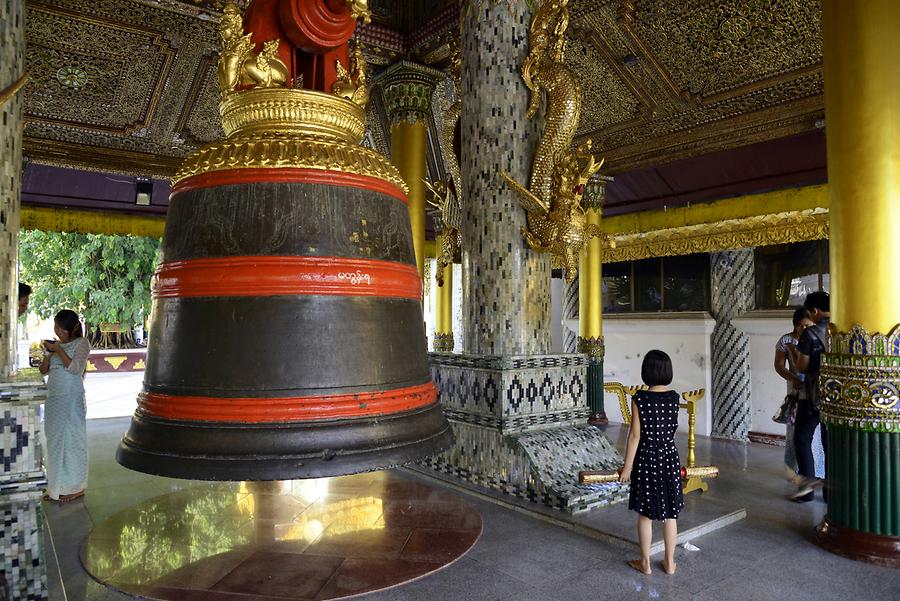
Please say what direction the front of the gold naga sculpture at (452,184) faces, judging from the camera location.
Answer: facing to the left of the viewer

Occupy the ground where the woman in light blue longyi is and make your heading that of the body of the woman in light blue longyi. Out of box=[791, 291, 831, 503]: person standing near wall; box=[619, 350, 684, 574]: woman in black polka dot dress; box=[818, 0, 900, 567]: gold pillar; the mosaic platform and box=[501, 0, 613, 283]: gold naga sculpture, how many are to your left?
5

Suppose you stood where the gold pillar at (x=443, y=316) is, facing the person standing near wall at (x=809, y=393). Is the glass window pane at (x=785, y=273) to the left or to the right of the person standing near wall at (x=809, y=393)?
left

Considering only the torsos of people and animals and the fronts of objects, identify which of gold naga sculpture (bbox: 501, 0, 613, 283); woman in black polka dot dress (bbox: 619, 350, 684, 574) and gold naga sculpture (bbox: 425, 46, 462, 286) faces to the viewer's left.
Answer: gold naga sculpture (bbox: 425, 46, 462, 286)

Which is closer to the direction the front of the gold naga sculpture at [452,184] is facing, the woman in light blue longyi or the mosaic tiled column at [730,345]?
the woman in light blue longyi

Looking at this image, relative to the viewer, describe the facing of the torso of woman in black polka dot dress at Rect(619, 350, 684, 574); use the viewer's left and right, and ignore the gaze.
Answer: facing away from the viewer

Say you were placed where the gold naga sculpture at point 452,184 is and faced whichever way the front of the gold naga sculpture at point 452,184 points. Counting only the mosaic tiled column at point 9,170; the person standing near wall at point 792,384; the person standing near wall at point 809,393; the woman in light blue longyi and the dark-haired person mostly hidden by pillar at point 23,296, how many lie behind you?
2

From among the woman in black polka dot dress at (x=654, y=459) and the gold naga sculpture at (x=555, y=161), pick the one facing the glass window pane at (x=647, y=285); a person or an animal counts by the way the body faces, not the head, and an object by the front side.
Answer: the woman in black polka dot dress

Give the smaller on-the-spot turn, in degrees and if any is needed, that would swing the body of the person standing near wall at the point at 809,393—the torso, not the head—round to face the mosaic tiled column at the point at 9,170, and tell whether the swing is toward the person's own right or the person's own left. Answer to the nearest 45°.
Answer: approximately 45° to the person's own left

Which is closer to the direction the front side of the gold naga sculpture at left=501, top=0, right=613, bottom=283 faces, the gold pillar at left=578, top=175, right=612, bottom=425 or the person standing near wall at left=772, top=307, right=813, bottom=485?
the person standing near wall

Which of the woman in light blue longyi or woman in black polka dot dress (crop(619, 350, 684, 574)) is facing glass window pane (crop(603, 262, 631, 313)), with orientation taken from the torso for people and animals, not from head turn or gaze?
the woman in black polka dot dress

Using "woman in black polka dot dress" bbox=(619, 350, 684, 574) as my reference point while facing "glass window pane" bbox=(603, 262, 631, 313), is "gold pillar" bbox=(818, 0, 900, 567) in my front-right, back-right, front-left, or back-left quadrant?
front-right

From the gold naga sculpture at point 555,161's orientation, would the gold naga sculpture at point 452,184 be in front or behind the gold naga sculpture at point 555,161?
behind

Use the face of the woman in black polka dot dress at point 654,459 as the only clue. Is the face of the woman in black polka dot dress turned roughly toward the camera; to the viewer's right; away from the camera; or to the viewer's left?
away from the camera

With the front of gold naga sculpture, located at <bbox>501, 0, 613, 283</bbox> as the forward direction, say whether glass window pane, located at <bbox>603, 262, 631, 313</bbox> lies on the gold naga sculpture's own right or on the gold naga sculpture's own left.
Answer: on the gold naga sculpture's own left
